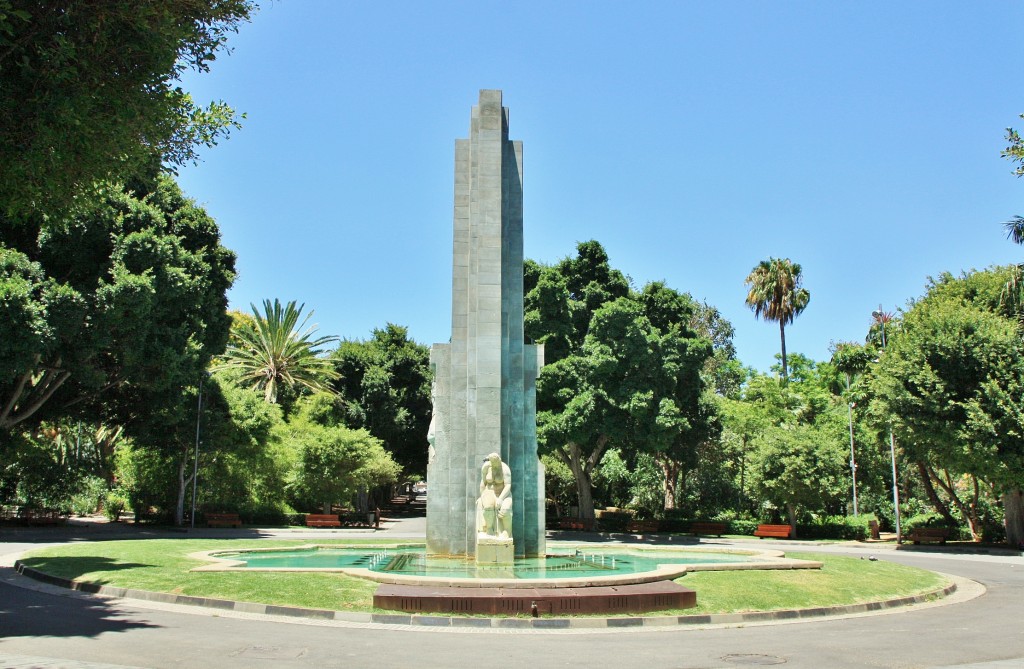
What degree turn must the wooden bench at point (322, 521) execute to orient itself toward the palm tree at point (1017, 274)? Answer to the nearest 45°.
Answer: approximately 45° to its left

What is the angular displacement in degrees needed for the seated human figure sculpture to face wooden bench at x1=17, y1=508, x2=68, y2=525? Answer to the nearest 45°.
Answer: approximately 135° to its right

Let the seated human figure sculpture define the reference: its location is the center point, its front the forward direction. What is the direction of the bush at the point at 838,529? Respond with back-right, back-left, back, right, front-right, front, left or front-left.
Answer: back-left

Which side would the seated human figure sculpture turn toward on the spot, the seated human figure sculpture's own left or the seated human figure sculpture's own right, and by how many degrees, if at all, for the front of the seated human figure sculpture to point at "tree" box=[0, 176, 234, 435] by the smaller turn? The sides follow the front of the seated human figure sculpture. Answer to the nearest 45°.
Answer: approximately 135° to the seated human figure sculpture's own right

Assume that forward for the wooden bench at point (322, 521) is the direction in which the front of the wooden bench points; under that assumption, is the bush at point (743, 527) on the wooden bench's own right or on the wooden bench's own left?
on the wooden bench's own left

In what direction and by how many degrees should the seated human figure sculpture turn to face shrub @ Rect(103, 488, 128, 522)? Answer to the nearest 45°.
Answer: approximately 135° to its right

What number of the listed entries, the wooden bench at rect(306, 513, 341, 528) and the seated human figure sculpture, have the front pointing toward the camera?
2

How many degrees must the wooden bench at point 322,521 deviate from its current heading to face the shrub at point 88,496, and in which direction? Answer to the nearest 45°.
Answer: approximately 90° to its right

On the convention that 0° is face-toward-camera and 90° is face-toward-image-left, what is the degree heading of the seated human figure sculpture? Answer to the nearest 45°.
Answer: approximately 0°

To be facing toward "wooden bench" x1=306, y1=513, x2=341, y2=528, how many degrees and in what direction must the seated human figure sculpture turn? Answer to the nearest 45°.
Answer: approximately 180°

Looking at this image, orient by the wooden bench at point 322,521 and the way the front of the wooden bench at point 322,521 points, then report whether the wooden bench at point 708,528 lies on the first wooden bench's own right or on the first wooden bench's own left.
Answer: on the first wooden bench's own left

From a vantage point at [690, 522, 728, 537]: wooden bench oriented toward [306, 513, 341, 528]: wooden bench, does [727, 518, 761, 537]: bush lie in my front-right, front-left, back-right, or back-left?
back-right
